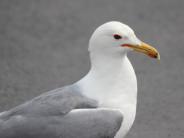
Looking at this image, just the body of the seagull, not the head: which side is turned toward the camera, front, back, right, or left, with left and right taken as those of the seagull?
right
